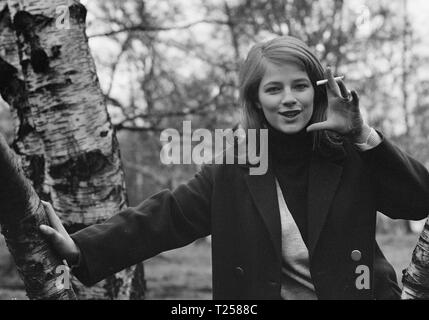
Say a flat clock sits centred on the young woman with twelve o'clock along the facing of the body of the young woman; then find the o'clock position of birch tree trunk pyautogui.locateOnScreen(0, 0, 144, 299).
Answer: The birch tree trunk is roughly at 4 o'clock from the young woman.

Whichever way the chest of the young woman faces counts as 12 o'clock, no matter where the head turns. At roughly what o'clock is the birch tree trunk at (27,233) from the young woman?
The birch tree trunk is roughly at 2 o'clock from the young woman.

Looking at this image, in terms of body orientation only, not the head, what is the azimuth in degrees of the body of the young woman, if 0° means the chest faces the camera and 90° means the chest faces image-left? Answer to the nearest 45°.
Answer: approximately 0°

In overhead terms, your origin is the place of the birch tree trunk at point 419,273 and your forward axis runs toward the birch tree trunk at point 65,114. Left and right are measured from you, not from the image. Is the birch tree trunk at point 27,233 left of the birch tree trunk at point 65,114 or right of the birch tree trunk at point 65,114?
left
